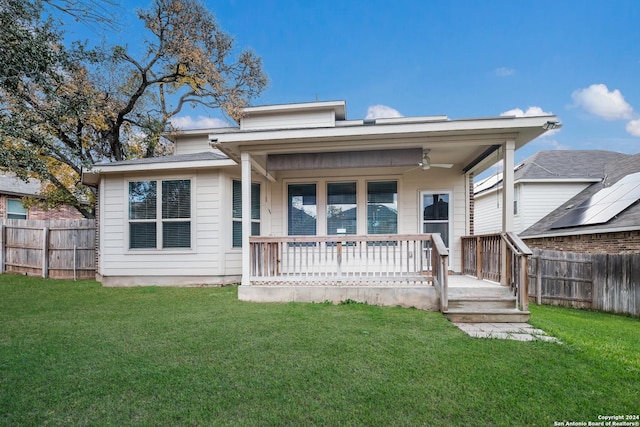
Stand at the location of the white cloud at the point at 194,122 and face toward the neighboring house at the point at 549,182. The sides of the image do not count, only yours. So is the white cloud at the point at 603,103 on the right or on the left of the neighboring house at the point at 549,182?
left

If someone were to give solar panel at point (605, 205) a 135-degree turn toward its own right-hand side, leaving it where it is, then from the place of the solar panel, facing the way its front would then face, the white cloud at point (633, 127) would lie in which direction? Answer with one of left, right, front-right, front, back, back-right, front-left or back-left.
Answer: front

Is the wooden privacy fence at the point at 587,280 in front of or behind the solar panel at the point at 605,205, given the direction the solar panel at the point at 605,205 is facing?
in front

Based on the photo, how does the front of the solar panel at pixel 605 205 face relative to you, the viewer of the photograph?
facing the viewer and to the left of the viewer
